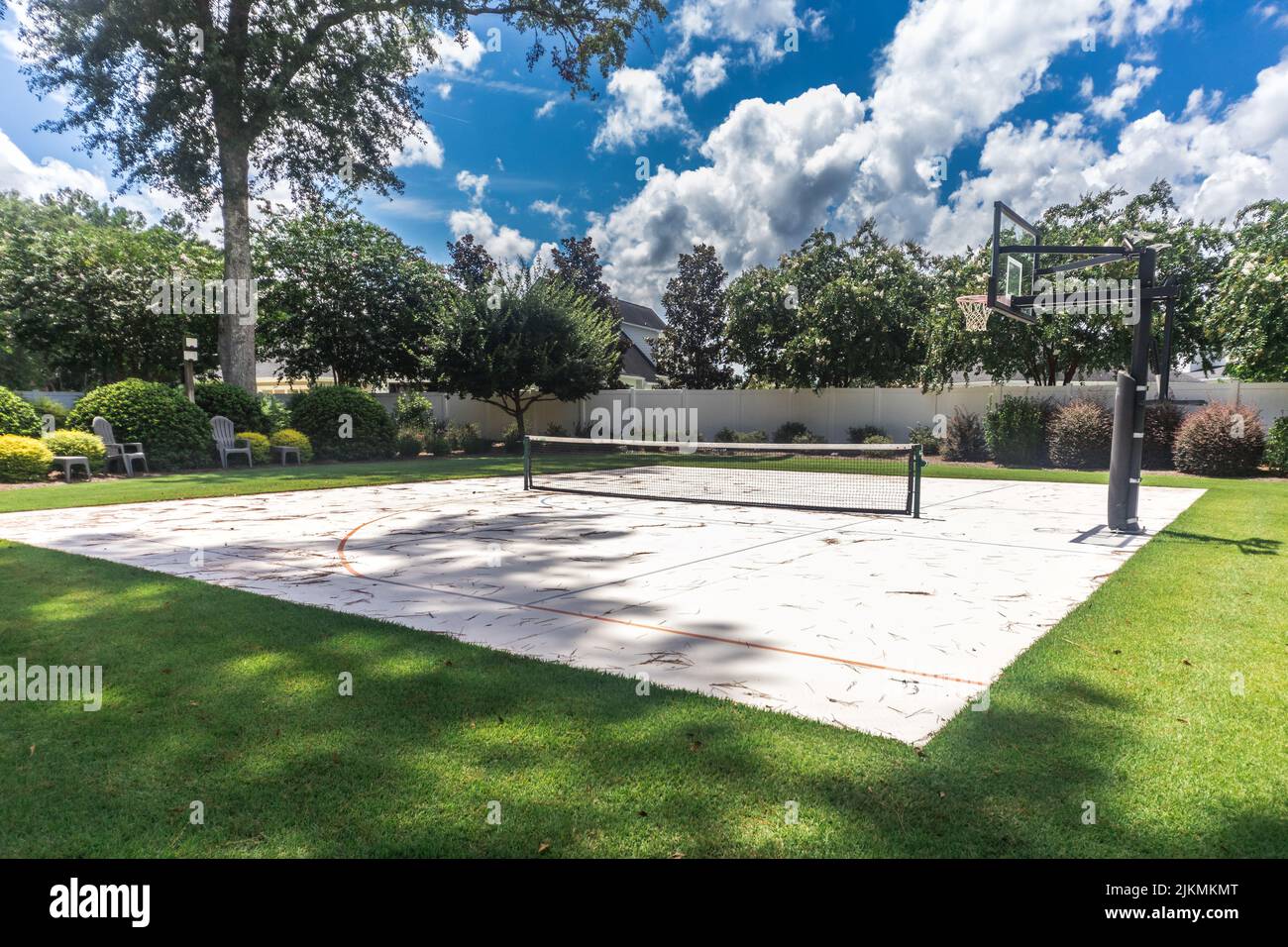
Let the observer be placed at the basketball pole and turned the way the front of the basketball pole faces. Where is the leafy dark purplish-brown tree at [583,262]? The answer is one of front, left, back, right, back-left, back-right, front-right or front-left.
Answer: front-right

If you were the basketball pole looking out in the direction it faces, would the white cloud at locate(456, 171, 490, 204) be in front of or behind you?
in front

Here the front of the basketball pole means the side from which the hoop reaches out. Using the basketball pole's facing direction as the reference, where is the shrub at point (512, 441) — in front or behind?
in front

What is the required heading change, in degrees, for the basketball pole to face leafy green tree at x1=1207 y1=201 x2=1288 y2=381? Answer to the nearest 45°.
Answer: approximately 90° to its right

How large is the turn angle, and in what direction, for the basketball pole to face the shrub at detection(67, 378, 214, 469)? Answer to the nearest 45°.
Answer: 0° — it already faces it

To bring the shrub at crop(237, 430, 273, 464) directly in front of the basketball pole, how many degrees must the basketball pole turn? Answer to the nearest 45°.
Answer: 0° — it already faces it

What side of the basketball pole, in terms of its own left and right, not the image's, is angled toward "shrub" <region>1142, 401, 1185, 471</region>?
right

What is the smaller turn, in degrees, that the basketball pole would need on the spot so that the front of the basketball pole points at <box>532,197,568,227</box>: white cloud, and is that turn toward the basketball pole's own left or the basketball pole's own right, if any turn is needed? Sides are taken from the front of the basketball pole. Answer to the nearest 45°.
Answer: approximately 45° to the basketball pole's own right

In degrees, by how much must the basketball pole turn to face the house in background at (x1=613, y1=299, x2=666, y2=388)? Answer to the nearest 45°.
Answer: approximately 45° to its right

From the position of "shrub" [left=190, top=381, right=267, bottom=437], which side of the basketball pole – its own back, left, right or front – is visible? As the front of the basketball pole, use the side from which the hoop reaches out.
front

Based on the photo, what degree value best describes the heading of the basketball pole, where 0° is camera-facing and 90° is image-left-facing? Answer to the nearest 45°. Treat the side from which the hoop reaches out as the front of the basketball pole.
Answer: approximately 90°

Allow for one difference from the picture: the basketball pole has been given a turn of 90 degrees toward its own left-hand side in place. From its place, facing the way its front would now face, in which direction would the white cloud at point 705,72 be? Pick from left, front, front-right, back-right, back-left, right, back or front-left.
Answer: back-right
